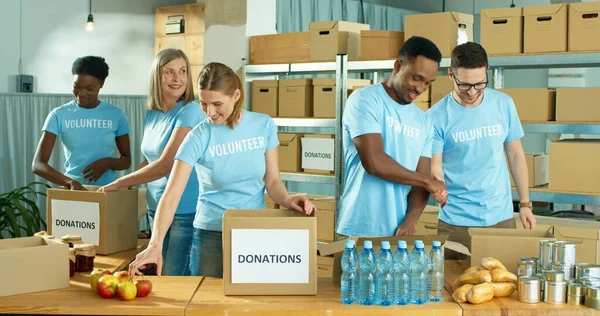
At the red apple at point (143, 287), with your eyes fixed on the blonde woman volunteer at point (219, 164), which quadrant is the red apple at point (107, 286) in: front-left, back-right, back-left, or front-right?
back-left

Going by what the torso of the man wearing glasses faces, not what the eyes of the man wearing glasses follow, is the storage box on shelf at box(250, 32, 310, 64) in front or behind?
behind

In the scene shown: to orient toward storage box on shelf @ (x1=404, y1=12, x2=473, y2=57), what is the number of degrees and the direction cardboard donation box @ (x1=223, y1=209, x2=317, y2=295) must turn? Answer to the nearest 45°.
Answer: approximately 135° to its left

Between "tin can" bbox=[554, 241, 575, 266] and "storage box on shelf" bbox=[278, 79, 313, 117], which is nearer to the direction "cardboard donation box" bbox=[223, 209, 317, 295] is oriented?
the tin can

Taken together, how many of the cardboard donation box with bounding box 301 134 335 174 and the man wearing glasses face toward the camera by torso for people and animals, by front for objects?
2

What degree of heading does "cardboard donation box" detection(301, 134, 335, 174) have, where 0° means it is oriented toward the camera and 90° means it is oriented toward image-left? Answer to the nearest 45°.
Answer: approximately 0°

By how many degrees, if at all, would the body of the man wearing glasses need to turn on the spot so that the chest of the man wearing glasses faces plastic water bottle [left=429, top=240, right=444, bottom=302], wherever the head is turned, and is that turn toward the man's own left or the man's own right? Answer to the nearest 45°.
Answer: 0° — they already face it

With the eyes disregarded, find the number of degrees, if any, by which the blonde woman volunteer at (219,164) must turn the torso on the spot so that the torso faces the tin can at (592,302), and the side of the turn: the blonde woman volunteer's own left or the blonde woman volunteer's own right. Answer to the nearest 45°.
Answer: approximately 45° to the blonde woman volunteer's own left

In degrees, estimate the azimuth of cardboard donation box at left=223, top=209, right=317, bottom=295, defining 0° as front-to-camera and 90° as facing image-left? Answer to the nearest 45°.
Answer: approximately 0°

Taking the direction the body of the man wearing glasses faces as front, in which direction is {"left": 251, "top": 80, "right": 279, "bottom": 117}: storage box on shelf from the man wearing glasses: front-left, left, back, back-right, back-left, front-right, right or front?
back-right

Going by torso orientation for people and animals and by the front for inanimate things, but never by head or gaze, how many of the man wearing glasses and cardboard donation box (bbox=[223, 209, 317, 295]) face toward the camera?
2
